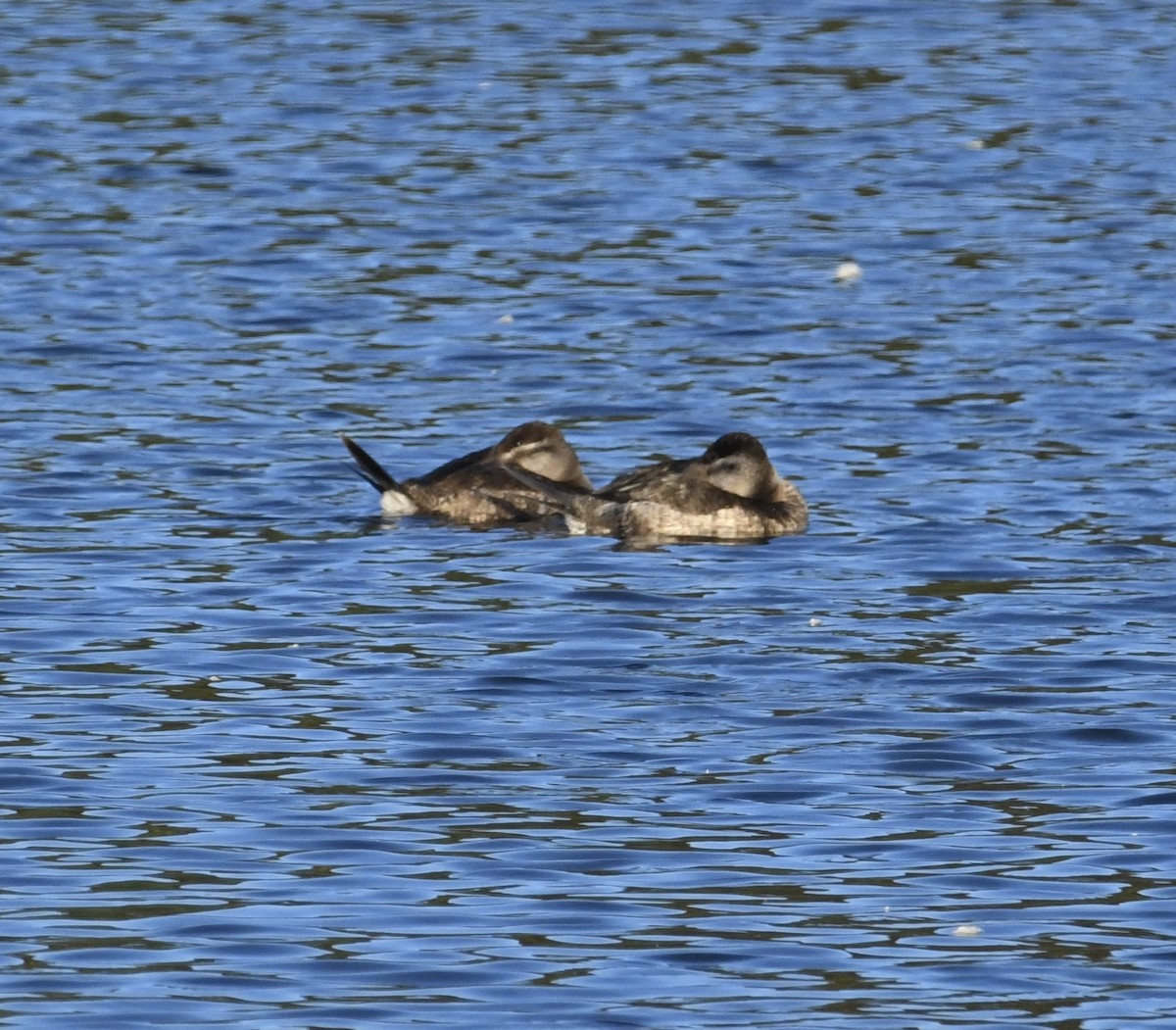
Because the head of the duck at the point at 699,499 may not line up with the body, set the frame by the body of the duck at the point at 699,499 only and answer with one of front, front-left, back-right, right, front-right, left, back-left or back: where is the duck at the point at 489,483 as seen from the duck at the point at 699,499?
back

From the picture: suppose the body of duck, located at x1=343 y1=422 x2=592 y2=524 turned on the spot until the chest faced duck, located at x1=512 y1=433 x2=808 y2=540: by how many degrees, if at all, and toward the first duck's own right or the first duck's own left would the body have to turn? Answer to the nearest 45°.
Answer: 0° — it already faces it

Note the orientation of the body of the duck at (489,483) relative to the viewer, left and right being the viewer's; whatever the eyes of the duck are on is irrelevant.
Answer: facing to the right of the viewer

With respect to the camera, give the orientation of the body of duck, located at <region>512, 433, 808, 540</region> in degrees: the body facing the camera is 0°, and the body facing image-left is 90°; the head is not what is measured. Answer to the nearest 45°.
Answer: approximately 270°

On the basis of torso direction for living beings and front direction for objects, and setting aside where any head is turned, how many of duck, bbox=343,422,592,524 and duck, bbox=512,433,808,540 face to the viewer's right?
2
